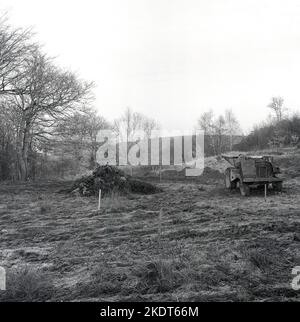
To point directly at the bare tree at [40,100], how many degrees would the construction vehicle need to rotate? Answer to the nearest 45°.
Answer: approximately 180°

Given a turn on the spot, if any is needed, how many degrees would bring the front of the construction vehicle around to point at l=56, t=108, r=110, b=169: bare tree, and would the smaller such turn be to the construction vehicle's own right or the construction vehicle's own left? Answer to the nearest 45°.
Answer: approximately 180°

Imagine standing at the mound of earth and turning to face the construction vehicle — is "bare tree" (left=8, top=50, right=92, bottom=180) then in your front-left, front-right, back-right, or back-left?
back-left

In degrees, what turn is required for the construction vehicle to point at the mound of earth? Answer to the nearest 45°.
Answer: approximately 135° to its right

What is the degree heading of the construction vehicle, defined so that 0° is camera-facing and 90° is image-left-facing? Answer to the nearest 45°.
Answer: approximately 315°

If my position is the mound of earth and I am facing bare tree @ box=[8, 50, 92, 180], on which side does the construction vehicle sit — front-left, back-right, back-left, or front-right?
back-right
